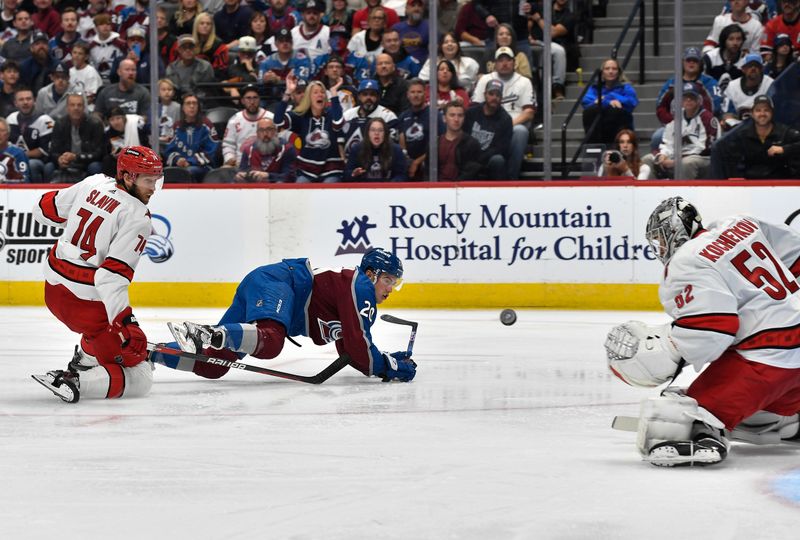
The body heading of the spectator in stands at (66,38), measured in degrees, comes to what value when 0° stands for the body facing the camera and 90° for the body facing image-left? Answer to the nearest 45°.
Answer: approximately 0°

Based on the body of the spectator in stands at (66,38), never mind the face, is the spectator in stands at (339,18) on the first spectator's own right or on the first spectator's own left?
on the first spectator's own left

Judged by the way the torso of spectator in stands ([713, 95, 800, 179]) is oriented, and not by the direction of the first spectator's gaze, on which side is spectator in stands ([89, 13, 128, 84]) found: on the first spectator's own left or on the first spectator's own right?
on the first spectator's own right

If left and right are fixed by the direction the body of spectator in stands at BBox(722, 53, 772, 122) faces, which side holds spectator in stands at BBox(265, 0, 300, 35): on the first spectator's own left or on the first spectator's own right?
on the first spectator's own right

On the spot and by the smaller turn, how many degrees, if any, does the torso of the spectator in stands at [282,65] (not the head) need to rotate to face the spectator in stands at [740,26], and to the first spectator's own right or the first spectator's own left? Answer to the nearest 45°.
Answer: approximately 90° to the first spectator's own left

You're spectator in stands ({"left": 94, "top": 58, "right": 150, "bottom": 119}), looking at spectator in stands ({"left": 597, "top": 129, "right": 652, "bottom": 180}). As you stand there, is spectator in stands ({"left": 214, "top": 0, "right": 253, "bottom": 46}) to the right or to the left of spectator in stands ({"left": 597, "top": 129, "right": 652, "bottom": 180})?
left

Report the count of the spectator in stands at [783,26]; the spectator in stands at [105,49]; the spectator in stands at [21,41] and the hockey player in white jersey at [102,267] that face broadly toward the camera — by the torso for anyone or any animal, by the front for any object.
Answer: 3

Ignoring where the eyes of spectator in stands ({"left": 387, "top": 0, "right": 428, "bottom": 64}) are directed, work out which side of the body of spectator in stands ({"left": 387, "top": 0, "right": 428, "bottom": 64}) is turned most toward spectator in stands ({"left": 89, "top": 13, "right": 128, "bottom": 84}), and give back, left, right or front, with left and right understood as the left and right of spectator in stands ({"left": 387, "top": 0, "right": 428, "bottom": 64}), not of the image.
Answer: right

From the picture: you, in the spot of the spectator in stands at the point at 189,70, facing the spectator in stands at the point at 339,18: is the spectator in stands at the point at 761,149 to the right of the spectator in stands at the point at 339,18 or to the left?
right
